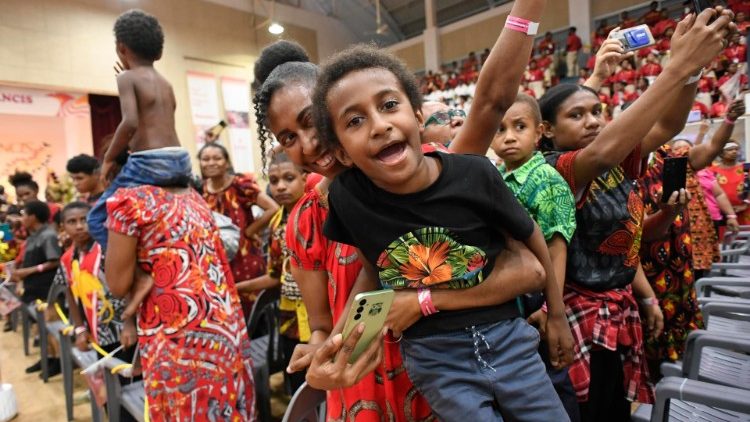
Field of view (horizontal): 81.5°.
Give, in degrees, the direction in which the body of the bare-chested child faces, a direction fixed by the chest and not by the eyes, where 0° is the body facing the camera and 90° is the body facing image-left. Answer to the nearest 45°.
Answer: approximately 135°

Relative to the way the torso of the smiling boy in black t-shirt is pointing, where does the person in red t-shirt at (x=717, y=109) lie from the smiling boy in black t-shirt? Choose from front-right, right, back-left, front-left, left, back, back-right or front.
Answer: back-left

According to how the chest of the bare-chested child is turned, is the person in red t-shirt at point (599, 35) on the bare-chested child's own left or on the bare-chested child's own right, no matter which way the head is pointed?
on the bare-chested child's own right

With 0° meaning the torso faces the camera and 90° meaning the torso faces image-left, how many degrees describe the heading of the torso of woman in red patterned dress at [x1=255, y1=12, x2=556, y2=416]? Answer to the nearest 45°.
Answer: approximately 315°

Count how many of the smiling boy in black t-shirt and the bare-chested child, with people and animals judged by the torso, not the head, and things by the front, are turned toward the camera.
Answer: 1

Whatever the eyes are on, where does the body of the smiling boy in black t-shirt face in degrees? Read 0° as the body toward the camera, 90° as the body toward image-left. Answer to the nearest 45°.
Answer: approximately 0°

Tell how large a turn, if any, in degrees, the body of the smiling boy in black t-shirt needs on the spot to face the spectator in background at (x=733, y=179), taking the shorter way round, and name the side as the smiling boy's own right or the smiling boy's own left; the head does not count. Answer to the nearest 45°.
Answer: approximately 135° to the smiling boy's own left
